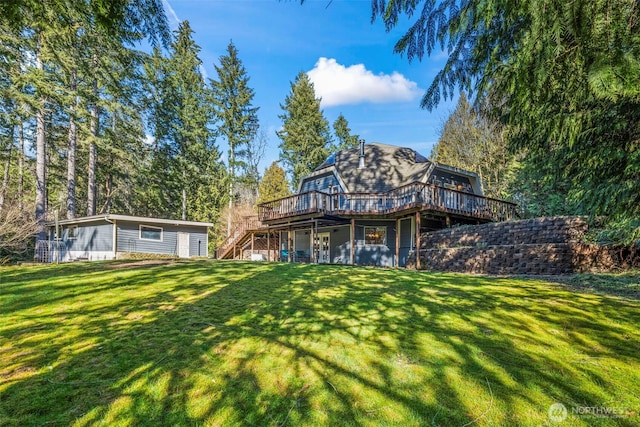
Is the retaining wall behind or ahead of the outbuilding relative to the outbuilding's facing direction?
ahead

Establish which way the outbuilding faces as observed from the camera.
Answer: facing the viewer and to the right of the viewer

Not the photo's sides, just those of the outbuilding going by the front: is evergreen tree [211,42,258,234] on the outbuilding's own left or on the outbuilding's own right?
on the outbuilding's own left

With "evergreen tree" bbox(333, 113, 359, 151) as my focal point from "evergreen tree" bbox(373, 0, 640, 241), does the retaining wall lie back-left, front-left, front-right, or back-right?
front-right
